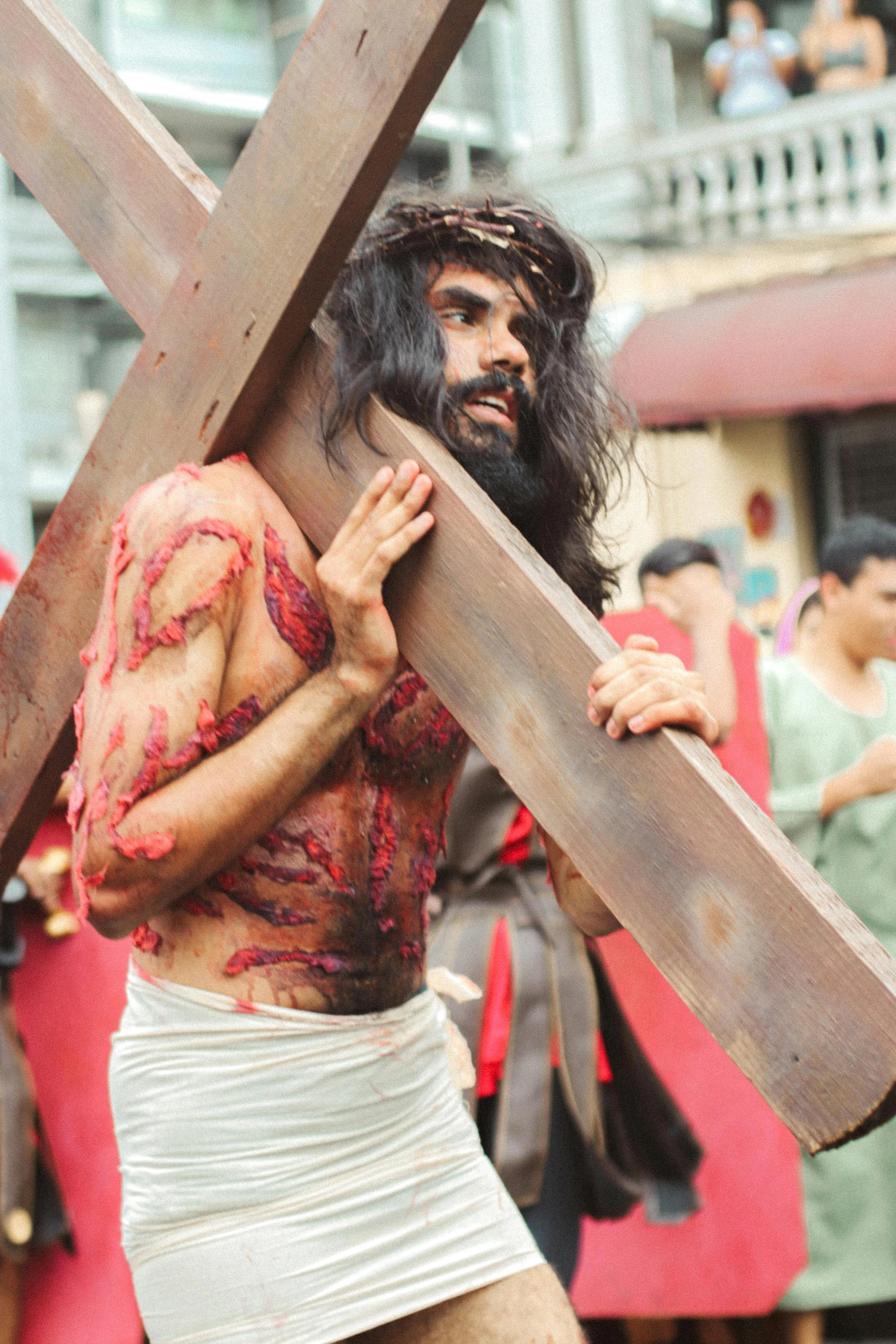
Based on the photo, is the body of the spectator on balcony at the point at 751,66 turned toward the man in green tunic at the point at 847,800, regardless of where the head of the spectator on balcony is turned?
yes

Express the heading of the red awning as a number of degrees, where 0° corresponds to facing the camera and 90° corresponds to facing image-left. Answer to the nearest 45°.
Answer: approximately 45°

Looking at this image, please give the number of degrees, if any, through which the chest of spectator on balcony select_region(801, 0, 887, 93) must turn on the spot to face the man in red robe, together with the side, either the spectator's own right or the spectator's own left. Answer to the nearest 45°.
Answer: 0° — they already face them

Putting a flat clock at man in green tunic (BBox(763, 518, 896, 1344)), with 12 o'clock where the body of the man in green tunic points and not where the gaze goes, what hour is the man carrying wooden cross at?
The man carrying wooden cross is roughly at 2 o'clock from the man in green tunic.

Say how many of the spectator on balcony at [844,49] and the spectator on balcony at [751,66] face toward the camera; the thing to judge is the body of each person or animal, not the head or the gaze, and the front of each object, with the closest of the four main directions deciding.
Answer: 2

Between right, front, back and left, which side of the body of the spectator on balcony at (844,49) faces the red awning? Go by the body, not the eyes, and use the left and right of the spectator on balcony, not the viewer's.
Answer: front

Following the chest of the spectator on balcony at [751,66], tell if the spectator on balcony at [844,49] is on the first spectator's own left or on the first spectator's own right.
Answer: on the first spectator's own left

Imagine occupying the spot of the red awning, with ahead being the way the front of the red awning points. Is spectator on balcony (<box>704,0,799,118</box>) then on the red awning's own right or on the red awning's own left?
on the red awning's own right
